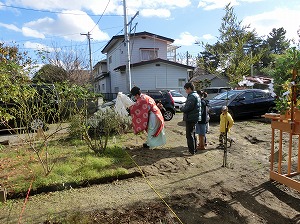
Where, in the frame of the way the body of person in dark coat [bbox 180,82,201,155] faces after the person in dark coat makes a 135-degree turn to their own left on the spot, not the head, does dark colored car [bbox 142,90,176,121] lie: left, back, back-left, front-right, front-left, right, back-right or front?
back-left

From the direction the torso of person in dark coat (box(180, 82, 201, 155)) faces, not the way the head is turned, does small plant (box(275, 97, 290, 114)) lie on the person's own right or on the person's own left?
on the person's own left

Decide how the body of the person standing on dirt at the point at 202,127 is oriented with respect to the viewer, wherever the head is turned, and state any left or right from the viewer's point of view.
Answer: facing to the left of the viewer

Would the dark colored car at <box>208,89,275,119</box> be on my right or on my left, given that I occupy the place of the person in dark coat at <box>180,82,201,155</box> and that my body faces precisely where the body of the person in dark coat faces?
on my right

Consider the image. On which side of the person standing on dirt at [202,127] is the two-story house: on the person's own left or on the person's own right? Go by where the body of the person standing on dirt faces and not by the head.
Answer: on the person's own right

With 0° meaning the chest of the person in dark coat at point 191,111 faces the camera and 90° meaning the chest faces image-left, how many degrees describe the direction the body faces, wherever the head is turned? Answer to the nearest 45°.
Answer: approximately 90°

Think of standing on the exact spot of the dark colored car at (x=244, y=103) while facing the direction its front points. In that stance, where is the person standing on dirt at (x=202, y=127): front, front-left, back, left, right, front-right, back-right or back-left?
front-left

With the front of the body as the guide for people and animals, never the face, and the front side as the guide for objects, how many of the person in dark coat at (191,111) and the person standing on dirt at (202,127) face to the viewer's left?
2

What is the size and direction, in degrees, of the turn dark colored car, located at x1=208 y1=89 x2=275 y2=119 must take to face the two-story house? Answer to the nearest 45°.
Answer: approximately 90° to its right

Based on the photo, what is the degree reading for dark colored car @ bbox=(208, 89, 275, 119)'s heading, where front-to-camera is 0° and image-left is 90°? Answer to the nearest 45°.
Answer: approximately 45°
